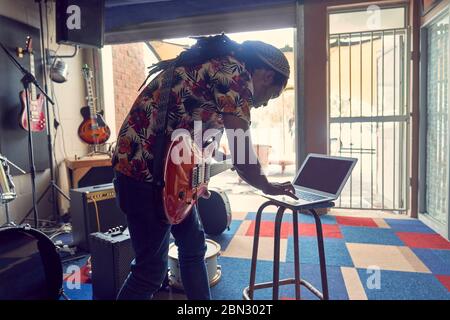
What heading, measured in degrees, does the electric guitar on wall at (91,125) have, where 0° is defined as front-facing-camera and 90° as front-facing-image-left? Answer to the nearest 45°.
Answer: approximately 0°

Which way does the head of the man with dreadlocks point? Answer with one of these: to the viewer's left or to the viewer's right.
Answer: to the viewer's right

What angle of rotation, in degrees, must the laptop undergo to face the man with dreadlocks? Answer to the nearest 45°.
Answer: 0° — it already faces them

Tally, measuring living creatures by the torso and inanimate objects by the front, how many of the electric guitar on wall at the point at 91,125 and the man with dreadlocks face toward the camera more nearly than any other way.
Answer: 1

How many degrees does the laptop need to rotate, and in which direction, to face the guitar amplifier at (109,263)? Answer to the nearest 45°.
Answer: approximately 45° to its right

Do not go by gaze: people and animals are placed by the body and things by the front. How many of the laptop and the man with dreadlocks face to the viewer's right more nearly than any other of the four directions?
1

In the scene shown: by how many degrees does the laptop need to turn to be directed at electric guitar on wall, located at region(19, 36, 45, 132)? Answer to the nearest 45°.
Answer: approximately 90° to its right

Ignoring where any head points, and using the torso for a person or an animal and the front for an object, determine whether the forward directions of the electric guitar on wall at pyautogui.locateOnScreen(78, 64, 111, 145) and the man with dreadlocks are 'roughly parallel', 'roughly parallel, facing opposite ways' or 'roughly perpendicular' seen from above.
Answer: roughly perpendicular

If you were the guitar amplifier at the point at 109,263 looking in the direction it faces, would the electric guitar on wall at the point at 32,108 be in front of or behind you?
behind

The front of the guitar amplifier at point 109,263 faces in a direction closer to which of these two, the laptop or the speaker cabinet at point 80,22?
the laptop

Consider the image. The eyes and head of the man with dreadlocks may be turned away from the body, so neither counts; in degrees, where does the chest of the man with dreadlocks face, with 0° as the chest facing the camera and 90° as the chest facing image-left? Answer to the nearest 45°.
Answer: approximately 270°

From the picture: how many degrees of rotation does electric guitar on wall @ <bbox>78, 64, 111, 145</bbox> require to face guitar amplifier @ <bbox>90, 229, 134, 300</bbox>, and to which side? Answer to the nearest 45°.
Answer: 0° — it already faces it
